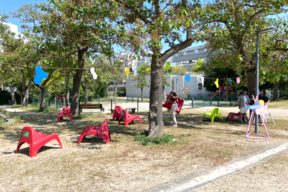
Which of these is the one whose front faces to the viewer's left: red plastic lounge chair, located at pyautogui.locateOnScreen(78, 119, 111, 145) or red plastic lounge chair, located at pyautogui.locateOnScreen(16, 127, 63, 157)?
red plastic lounge chair, located at pyautogui.locateOnScreen(78, 119, 111, 145)

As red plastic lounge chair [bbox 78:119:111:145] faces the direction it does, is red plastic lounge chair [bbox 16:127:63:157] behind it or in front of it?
in front

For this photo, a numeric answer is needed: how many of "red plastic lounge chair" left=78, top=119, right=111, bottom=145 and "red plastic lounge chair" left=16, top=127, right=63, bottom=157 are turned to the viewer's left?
1

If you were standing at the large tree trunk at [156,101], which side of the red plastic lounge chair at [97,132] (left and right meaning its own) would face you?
back

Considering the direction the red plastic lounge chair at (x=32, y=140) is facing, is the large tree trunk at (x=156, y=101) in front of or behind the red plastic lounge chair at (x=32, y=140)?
in front

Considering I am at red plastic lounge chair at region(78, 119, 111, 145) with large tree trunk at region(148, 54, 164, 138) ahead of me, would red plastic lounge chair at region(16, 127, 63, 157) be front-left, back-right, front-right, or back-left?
back-right

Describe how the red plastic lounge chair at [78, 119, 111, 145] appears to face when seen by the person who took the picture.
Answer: facing to the left of the viewer

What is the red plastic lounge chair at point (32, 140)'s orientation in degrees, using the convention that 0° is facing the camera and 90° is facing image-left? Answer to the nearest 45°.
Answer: approximately 225°
